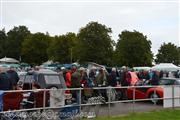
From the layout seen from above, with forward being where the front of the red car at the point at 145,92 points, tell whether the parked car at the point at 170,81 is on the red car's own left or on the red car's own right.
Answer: on the red car's own left

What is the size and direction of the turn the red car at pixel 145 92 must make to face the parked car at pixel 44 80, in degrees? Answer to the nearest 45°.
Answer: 0° — it already faces it

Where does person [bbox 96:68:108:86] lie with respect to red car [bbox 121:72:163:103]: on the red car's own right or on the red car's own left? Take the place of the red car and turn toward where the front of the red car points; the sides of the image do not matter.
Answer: on the red car's own right
